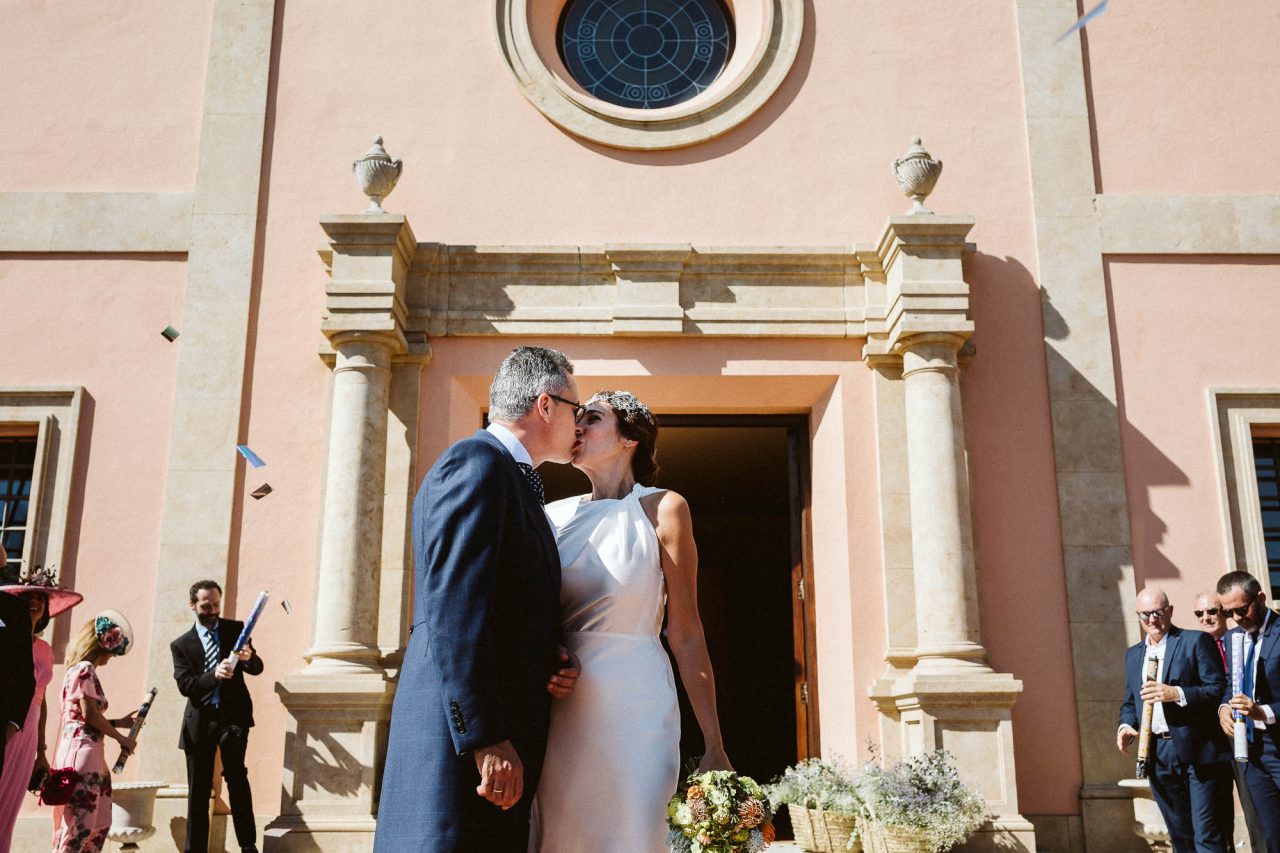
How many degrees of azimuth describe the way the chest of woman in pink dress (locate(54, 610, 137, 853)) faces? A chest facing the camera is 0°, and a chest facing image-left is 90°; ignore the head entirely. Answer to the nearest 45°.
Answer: approximately 270°

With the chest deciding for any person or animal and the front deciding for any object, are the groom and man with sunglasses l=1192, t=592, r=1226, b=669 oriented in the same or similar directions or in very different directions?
very different directions

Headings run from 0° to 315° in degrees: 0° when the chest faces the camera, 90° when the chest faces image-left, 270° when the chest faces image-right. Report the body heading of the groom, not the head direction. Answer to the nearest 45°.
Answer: approximately 270°

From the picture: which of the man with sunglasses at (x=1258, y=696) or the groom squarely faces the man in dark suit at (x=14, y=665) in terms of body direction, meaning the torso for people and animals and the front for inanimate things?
the man with sunglasses

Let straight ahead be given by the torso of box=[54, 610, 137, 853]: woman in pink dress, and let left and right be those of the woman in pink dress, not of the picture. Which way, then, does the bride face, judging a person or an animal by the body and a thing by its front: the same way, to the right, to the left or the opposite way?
the opposite way

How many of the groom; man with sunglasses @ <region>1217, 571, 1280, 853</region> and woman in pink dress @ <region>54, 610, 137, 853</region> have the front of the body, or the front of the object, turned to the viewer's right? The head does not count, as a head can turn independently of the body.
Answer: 2

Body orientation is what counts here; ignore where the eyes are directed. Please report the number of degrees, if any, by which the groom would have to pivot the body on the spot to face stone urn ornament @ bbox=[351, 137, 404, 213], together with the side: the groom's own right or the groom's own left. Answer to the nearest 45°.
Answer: approximately 90° to the groom's own left

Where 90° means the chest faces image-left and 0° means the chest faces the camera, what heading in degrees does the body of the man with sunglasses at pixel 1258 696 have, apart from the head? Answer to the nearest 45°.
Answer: approximately 45°

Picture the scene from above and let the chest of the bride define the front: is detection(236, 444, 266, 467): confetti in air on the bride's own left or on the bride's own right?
on the bride's own right

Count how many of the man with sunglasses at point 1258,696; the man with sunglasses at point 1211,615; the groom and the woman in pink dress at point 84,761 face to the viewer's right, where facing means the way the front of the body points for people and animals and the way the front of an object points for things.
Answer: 2

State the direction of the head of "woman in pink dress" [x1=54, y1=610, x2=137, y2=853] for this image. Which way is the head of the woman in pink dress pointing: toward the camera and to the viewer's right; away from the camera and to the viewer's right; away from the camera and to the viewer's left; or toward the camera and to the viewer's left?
away from the camera and to the viewer's right

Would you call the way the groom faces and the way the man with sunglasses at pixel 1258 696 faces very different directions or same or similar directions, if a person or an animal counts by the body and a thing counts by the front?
very different directions

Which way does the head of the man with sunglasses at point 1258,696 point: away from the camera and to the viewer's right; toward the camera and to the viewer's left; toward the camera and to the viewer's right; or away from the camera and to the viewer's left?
toward the camera and to the viewer's left

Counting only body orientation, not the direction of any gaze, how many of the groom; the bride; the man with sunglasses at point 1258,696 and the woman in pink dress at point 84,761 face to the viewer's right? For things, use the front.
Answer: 2
